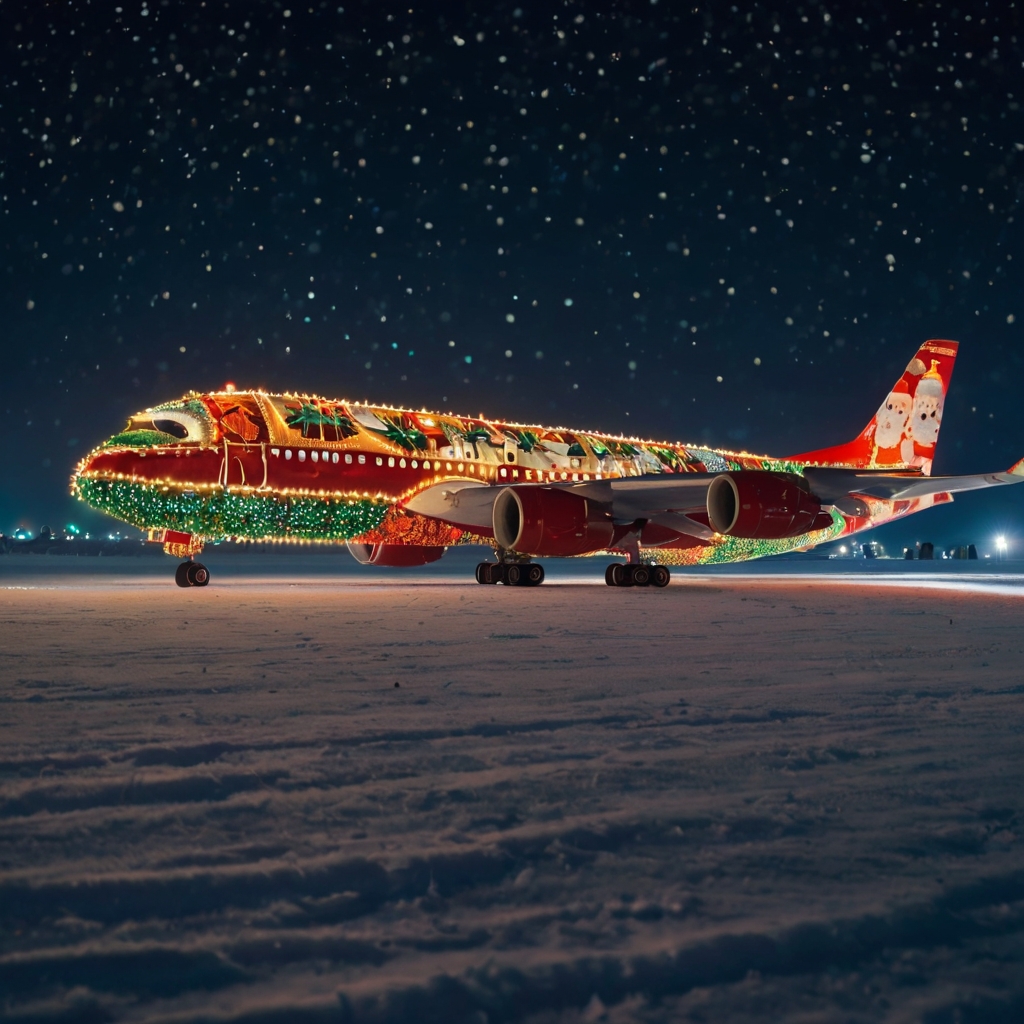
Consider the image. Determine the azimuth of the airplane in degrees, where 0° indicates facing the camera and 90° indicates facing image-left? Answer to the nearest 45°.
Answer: approximately 45°
